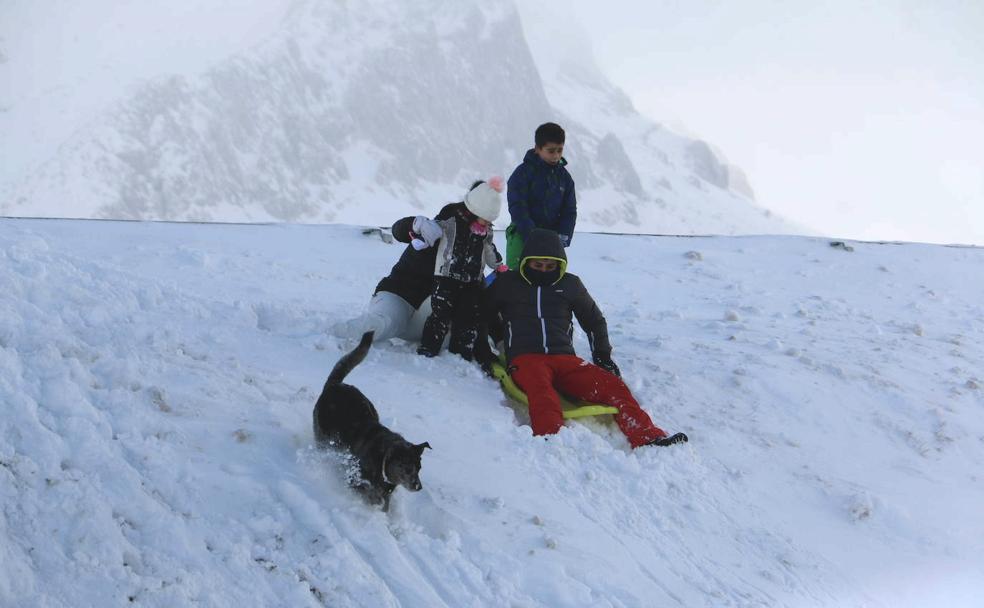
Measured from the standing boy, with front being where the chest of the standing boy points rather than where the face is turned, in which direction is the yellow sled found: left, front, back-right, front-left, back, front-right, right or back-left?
front-right

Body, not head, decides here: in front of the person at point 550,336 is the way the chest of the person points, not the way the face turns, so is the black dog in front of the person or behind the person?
in front

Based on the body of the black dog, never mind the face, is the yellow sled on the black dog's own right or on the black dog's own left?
on the black dog's own left

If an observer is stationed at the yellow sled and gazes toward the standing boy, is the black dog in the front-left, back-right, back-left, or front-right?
back-left

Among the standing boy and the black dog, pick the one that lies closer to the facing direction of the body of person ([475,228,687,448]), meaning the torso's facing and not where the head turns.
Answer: the black dog

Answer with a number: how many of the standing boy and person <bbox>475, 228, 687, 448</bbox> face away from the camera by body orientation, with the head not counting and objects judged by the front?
0

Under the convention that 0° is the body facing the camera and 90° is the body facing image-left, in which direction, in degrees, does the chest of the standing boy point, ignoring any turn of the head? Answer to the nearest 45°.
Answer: approximately 315°

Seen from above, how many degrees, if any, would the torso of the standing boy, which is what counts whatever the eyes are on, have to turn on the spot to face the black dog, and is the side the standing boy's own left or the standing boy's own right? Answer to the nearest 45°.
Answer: approximately 45° to the standing boy's own right

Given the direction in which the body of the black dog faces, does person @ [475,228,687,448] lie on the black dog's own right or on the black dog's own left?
on the black dog's own left

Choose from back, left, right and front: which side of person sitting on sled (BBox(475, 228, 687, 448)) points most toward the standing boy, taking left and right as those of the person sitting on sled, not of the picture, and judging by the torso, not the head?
back
